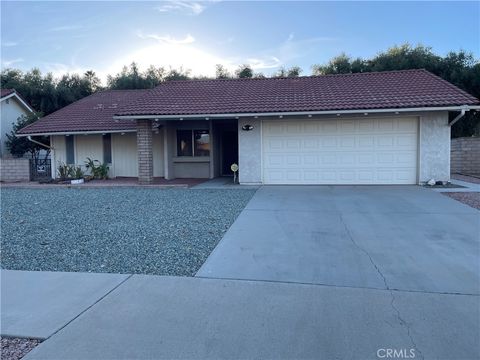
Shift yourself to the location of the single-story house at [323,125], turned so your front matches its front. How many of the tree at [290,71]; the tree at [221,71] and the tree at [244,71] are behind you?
3

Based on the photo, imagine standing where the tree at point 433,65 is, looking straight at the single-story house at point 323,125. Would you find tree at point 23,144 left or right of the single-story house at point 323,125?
right

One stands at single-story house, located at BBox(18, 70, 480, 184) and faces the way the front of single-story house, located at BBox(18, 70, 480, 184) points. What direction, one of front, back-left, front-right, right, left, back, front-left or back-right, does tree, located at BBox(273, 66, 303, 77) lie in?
back

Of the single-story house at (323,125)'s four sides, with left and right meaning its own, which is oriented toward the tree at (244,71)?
back

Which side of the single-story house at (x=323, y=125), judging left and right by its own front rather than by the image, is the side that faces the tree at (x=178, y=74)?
back

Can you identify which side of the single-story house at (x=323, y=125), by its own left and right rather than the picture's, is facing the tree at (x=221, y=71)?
back

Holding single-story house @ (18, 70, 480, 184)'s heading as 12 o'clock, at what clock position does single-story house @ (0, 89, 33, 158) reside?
single-story house @ (0, 89, 33, 158) is roughly at 4 o'clock from single-story house @ (18, 70, 480, 184).

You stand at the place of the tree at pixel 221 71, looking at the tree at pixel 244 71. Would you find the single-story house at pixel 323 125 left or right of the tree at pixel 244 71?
right

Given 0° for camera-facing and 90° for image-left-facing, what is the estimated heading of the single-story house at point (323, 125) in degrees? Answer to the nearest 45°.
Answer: approximately 0°
